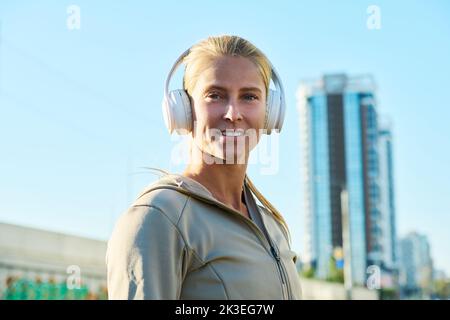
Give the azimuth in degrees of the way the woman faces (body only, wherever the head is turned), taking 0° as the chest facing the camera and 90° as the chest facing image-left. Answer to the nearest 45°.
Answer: approximately 315°
